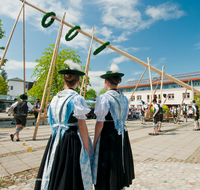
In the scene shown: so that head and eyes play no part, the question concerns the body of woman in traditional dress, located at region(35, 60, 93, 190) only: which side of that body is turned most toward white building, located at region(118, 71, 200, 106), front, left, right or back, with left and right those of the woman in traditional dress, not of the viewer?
front

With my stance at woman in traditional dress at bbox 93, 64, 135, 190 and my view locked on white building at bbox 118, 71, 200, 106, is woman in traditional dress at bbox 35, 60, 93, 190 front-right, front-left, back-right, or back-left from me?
back-left

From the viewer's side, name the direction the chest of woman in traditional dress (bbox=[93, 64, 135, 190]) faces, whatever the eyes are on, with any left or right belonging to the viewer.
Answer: facing away from the viewer and to the left of the viewer

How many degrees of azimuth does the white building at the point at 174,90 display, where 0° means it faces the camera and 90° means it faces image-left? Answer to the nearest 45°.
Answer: approximately 45°

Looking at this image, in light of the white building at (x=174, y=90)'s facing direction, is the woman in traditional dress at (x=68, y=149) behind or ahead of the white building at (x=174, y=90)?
ahead

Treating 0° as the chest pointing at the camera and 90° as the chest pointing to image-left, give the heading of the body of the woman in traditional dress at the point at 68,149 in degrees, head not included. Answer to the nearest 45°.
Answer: approximately 225°

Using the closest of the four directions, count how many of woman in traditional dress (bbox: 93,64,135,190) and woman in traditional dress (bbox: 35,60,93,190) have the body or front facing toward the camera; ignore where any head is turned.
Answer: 0
